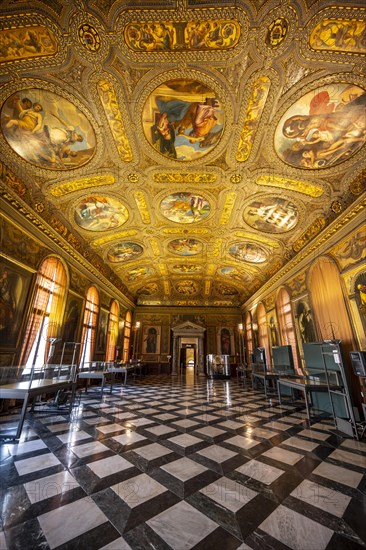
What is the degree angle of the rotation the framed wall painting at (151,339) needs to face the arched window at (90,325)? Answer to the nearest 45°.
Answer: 0° — it already faces it

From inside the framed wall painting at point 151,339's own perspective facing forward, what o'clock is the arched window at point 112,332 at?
The arched window is roughly at 1 o'clock from the framed wall painting.

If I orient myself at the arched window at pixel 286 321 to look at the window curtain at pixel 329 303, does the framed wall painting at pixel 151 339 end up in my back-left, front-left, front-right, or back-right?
back-right

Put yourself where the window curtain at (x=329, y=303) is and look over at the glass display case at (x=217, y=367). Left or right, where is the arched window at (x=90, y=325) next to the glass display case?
left

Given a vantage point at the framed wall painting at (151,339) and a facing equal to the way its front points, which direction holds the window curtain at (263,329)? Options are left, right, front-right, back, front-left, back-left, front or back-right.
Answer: front-left

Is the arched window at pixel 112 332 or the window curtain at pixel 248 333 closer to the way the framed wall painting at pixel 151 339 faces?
the arched window

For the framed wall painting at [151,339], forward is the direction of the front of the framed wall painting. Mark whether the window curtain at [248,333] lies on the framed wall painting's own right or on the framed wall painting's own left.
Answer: on the framed wall painting's own left

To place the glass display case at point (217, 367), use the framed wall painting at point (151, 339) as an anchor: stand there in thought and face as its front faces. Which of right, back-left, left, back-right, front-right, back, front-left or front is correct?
front-left

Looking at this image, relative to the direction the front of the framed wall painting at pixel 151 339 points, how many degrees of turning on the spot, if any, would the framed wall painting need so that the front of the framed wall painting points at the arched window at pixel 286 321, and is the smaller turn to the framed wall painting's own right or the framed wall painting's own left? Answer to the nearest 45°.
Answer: approximately 45° to the framed wall painting's own left

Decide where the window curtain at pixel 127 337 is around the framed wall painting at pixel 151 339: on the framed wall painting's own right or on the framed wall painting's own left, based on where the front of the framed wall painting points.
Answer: on the framed wall painting's own right

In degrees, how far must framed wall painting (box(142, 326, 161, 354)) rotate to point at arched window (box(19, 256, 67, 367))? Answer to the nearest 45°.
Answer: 0° — it already faces it

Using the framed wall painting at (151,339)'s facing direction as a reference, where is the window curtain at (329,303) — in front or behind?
in front

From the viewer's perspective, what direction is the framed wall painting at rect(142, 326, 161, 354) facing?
toward the camera

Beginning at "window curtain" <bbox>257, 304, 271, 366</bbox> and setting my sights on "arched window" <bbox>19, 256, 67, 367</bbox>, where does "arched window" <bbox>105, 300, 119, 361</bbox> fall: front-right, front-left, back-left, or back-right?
front-right

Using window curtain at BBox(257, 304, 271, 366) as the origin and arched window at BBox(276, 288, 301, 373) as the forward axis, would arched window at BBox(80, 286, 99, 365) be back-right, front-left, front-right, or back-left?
front-right

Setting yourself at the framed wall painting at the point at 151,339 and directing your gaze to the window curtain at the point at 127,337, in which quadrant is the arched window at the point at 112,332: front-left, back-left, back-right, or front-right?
front-left
